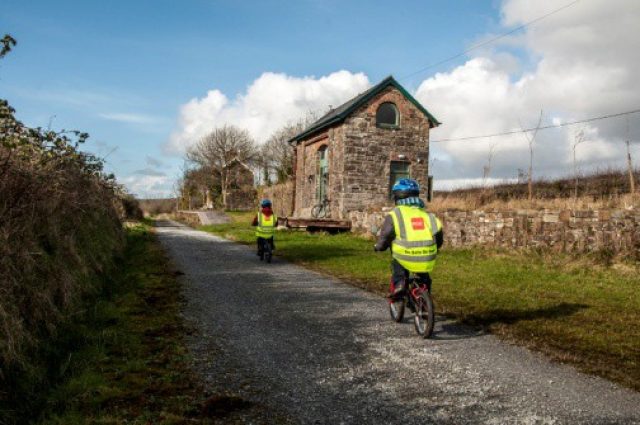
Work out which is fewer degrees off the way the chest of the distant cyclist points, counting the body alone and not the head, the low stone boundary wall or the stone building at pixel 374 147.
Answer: the stone building

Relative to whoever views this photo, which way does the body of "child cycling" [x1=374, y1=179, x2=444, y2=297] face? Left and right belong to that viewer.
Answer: facing away from the viewer and to the left of the viewer

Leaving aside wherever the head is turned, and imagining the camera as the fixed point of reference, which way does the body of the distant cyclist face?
away from the camera

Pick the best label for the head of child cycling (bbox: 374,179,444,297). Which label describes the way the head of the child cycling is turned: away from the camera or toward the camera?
away from the camera

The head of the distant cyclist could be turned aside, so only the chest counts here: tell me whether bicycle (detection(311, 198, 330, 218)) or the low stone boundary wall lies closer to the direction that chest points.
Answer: the bicycle

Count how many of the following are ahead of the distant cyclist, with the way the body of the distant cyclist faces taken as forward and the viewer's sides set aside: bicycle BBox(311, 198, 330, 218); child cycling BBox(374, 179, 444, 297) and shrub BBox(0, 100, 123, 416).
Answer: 1

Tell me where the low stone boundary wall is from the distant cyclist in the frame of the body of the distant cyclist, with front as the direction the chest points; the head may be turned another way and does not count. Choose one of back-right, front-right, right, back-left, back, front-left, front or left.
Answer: right

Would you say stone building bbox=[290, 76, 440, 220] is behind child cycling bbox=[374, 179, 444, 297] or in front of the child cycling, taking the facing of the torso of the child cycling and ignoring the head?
in front

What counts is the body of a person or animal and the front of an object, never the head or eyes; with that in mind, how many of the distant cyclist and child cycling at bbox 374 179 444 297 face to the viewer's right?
0

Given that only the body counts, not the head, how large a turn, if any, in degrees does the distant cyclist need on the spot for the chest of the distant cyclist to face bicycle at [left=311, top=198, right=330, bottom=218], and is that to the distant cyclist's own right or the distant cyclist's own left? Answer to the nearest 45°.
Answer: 0° — they already face it

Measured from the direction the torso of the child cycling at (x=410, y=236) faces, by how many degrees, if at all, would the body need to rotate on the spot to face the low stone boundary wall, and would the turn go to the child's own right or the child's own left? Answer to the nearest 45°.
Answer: approximately 90° to the child's own right

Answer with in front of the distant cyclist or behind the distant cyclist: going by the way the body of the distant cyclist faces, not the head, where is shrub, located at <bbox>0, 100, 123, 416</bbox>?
behind

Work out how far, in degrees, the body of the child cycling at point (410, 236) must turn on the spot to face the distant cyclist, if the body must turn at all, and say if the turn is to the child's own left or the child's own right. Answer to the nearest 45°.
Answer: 0° — they already face them

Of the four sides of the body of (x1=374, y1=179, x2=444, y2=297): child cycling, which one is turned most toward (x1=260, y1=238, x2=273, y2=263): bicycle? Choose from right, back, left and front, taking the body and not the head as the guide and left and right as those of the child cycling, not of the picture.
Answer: front

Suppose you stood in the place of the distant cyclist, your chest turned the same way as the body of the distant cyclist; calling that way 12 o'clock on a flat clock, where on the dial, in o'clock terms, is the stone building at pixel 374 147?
The stone building is roughly at 1 o'clock from the distant cyclist.
